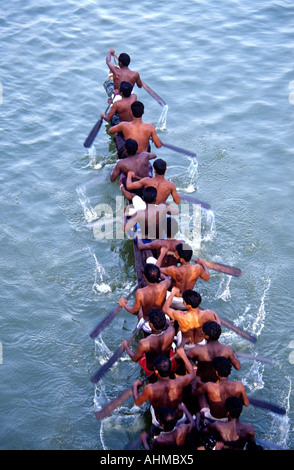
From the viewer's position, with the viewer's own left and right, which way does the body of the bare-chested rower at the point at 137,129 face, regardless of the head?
facing away from the viewer

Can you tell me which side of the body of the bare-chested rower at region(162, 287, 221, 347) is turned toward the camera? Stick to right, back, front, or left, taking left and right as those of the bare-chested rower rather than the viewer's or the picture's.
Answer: back

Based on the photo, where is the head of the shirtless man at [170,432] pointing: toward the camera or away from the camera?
away from the camera

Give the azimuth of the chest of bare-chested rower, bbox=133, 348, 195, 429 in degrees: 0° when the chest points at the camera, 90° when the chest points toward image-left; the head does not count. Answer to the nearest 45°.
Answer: approximately 180°

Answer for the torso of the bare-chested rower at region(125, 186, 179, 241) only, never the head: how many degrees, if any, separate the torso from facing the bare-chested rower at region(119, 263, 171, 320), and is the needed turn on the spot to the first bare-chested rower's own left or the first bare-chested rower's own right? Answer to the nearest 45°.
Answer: approximately 180°

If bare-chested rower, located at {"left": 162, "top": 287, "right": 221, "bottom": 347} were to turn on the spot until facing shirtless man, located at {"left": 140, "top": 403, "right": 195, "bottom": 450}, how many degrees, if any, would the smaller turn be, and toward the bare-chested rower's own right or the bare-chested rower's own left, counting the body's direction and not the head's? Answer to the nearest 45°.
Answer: approximately 180°

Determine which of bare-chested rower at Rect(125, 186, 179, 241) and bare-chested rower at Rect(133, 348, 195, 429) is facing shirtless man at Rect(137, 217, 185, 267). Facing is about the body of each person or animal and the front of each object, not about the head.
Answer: bare-chested rower at Rect(133, 348, 195, 429)

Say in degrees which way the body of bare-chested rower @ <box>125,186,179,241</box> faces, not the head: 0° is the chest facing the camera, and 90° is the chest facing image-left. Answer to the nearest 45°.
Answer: approximately 180°

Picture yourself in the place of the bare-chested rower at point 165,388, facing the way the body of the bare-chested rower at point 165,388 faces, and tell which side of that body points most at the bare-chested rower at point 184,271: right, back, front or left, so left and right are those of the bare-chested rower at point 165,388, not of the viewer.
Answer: front

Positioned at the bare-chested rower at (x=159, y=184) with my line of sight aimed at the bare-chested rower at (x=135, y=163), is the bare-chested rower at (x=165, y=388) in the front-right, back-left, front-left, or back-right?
back-left

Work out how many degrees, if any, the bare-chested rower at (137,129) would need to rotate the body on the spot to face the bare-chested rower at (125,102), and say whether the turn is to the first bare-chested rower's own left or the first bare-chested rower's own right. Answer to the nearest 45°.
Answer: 0° — they already face them

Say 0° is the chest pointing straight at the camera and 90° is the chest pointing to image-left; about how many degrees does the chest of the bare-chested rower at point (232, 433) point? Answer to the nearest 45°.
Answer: approximately 180°

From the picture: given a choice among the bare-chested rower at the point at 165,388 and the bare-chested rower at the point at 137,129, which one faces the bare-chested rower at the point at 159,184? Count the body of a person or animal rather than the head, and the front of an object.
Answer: the bare-chested rower at the point at 165,388

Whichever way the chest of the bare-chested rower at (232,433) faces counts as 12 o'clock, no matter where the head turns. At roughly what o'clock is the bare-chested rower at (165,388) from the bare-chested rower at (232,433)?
the bare-chested rower at (165,388) is roughly at 10 o'clock from the bare-chested rower at (232,433).

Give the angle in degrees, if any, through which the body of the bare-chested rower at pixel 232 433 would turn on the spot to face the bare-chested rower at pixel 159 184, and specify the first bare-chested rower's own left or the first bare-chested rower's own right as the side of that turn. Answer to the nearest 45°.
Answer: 0° — they already face them

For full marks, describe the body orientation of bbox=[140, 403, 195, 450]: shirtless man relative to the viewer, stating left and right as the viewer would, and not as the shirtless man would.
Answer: facing away from the viewer
